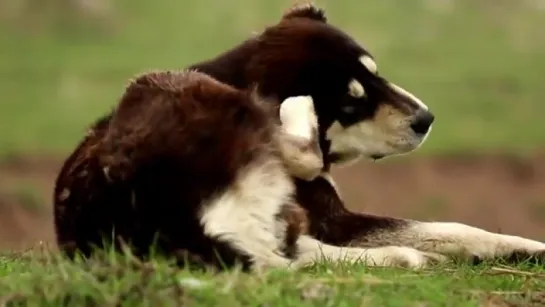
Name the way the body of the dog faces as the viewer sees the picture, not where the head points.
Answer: to the viewer's right
